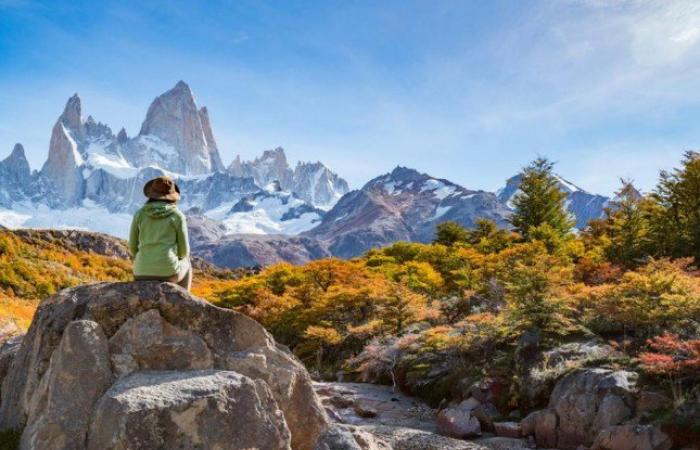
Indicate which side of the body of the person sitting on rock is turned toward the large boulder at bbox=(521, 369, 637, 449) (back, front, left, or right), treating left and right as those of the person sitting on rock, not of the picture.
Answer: right

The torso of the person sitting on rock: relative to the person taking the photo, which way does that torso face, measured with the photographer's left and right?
facing away from the viewer

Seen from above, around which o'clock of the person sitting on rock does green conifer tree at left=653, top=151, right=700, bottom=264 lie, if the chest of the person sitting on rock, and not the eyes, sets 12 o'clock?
The green conifer tree is roughly at 2 o'clock from the person sitting on rock.

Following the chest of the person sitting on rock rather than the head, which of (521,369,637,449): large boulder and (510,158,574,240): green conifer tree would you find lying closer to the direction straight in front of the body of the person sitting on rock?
the green conifer tree

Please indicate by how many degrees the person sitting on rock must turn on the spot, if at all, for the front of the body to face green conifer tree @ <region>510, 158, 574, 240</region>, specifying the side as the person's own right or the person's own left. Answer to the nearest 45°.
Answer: approximately 45° to the person's own right
